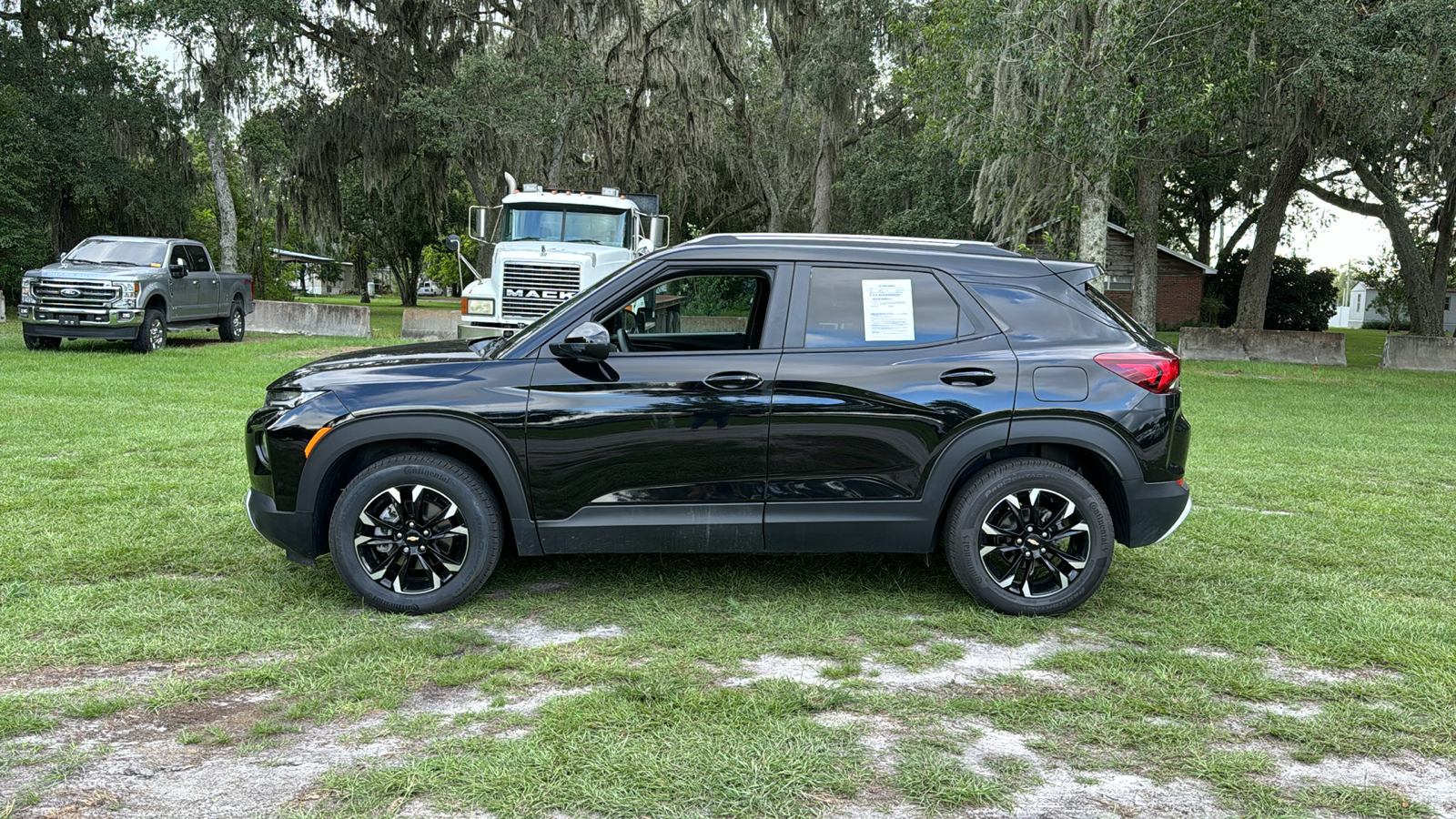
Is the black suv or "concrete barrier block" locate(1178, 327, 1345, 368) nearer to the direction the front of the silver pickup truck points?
the black suv

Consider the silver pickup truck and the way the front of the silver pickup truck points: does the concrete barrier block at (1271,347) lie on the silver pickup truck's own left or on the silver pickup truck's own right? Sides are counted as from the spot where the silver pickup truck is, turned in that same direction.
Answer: on the silver pickup truck's own left

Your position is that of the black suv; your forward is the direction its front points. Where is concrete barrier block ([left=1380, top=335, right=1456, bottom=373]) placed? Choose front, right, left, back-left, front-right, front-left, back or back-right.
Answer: back-right

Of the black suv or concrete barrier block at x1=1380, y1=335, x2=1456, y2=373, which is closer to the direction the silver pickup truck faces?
the black suv

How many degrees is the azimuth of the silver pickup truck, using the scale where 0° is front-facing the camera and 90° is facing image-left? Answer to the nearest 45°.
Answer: approximately 45°

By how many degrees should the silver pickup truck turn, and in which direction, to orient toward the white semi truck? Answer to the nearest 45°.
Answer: approximately 90° to its left

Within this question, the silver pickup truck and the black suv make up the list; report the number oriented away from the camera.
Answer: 0

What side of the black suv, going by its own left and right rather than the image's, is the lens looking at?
left

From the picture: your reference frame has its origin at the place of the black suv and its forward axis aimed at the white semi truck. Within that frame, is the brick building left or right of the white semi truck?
right

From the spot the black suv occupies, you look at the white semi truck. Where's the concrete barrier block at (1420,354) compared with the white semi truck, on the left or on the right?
right

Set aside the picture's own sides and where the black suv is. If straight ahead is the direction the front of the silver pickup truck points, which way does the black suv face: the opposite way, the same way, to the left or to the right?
to the right

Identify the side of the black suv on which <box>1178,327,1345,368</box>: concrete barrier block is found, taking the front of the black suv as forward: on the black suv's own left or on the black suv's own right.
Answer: on the black suv's own right
